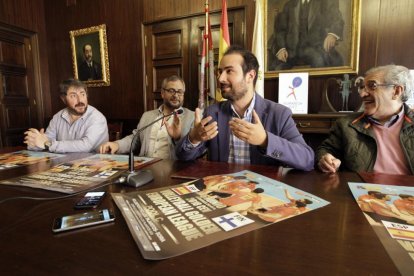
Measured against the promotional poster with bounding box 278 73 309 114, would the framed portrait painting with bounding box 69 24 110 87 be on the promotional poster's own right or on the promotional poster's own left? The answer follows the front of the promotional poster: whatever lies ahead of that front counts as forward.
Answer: on the promotional poster's own right

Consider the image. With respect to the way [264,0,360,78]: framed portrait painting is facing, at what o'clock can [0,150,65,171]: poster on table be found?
The poster on table is roughly at 1 o'clock from the framed portrait painting.

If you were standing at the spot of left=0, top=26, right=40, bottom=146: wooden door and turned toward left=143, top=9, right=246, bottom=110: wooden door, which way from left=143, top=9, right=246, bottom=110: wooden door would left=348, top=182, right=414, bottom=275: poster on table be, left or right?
right

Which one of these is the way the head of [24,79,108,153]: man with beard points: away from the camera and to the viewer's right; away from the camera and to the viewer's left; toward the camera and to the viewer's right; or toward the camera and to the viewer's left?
toward the camera and to the viewer's right

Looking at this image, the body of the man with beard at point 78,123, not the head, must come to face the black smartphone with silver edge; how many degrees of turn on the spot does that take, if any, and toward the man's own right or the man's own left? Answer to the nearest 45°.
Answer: approximately 45° to the man's own left

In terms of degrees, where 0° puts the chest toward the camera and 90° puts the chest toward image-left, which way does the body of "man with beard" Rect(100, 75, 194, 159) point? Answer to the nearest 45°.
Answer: approximately 0°

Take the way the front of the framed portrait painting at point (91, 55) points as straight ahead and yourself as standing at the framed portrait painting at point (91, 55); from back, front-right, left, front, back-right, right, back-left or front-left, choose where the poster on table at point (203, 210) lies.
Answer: front-left

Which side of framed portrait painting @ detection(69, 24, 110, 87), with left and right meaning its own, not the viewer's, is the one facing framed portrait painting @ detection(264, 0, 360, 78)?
left

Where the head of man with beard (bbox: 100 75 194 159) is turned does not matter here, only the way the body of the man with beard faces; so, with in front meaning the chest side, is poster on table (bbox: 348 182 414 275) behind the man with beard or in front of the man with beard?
in front

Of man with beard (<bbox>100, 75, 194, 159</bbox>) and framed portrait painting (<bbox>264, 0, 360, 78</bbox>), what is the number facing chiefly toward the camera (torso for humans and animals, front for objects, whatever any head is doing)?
2
